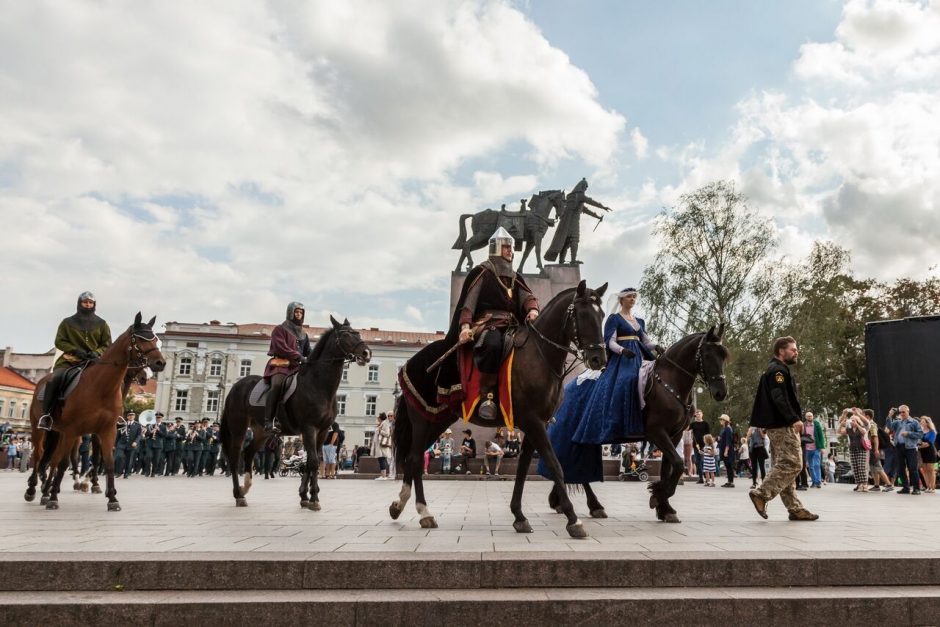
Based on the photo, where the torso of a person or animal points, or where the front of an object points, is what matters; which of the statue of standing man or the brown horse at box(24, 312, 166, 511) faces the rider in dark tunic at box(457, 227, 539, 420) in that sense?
the brown horse

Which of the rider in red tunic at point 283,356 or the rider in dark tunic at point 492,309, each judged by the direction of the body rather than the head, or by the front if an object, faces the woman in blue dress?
the rider in red tunic at point 283,356

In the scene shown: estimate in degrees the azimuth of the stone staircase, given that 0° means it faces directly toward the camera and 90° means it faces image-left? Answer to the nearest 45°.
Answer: approximately 0°

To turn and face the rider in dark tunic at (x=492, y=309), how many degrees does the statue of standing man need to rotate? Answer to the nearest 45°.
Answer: approximately 90° to its right

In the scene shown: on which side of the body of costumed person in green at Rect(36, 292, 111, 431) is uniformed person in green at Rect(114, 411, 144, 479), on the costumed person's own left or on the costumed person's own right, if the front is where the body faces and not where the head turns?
on the costumed person's own left

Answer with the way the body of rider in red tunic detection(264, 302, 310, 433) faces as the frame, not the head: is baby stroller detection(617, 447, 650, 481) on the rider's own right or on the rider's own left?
on the rider's own left

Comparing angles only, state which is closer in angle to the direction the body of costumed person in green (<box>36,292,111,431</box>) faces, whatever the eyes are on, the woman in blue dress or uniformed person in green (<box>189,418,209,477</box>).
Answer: the woman in blue dress

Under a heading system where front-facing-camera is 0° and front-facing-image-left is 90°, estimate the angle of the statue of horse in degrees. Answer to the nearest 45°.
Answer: approximately 270°

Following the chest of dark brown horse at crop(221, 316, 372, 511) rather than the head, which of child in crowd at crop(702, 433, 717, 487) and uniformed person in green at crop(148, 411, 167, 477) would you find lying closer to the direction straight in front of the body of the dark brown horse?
the child in crowd

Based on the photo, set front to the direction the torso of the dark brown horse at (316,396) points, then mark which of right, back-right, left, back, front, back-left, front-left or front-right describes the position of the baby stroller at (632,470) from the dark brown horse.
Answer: left

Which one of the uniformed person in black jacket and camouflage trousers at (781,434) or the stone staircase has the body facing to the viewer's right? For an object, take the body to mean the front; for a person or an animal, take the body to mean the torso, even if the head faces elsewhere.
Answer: the uniformed person in black jacket and camouflage trousers

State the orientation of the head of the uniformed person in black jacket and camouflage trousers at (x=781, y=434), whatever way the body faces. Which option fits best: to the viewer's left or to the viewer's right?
to the viewer's right

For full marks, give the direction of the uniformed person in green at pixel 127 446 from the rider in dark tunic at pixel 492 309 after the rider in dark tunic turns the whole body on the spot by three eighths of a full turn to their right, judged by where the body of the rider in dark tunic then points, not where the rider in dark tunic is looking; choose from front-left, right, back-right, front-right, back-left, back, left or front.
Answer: front-right
